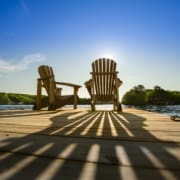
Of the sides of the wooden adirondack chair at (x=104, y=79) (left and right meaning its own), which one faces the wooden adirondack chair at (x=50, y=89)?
left

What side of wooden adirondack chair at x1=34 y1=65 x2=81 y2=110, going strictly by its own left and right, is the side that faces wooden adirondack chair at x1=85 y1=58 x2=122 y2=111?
right

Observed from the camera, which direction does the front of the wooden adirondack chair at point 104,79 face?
facing away from the viewer

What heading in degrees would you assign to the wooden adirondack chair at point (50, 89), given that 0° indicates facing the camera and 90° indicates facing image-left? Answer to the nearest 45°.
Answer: approximately 225°

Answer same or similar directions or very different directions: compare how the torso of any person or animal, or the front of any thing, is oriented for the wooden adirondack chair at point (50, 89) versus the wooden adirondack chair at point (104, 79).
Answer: same or similar directions

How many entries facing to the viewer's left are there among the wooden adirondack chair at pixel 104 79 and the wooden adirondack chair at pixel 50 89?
0
